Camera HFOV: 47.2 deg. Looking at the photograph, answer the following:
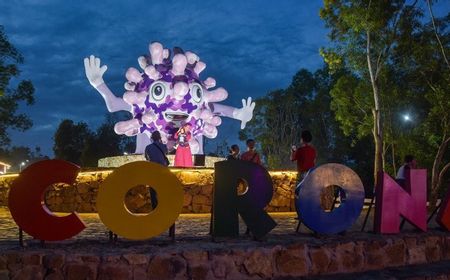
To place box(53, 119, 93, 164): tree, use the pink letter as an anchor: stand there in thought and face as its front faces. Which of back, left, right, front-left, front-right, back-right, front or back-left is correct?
back-right

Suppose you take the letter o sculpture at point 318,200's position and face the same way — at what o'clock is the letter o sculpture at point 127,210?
the letter o sculpture at point 127,210 is roughly at 2 o'clock from the letter o sculpture at point 318,200.

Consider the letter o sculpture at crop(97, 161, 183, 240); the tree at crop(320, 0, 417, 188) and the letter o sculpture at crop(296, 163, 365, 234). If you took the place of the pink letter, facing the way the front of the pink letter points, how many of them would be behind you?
1

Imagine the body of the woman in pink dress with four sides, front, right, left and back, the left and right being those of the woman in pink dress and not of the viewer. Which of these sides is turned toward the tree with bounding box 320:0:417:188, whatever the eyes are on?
left

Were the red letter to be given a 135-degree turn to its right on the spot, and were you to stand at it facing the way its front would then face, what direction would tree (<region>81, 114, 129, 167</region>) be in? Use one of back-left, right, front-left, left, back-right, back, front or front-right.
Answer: front-right

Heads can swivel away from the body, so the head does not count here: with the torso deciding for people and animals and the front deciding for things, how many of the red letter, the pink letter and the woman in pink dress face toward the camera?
3

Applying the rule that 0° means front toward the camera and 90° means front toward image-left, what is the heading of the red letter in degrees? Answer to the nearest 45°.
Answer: approximately 0°

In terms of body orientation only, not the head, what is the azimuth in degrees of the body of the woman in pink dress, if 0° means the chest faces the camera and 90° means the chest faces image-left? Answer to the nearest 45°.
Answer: approximately 0°

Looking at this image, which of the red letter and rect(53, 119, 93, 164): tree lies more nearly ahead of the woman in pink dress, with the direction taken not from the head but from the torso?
the red letter

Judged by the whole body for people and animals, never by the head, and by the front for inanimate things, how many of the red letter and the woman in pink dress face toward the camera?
2

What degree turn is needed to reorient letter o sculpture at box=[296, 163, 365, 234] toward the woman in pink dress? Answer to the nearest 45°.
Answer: approximately 135° to its right
